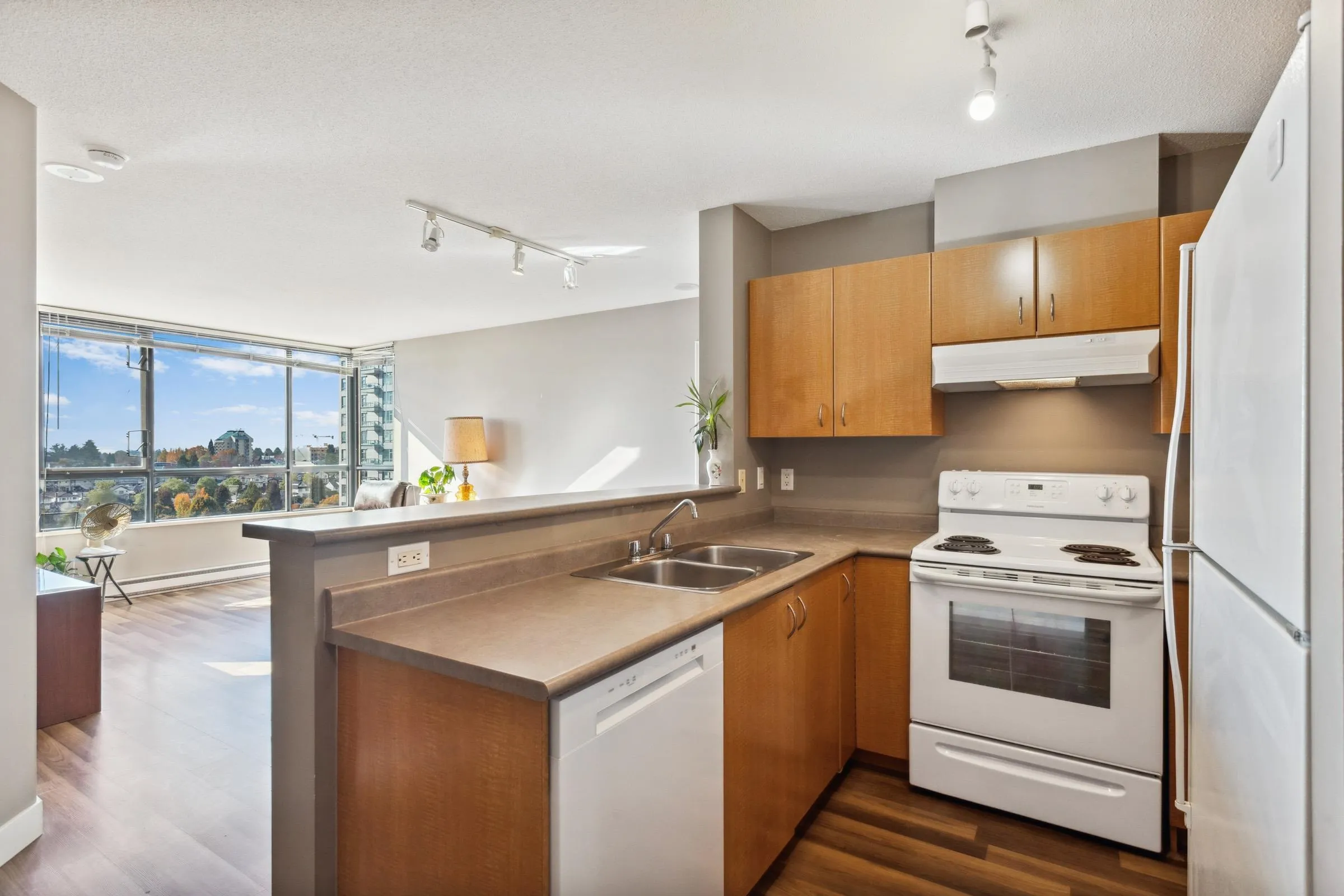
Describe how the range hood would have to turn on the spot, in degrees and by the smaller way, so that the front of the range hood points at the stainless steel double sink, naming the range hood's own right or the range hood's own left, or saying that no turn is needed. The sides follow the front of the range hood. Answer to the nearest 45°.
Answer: approximately 45° to the range hood's own right

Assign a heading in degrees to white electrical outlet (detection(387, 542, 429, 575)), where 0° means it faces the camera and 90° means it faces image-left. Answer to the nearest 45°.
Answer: approximately 315°

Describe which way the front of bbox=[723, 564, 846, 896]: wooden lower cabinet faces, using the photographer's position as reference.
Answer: facing the viewer and to the right of the viewer

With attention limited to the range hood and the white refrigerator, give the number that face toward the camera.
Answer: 1

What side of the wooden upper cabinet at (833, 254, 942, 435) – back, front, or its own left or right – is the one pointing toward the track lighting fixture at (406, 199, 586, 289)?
right

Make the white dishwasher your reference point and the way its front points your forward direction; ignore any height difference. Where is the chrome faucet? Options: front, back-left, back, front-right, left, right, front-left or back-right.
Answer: back-left

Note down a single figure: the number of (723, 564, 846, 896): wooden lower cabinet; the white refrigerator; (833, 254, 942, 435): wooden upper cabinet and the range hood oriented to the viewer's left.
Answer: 1

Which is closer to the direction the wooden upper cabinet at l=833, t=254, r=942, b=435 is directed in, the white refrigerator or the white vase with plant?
the white refrigerator

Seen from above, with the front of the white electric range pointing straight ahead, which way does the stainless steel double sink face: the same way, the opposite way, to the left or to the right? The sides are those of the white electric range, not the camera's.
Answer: to the left

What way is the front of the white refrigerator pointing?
to the viewer's left

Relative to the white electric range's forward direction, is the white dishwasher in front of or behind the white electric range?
in front

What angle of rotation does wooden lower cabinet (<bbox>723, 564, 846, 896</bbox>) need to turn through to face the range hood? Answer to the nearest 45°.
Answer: approximately 90° to its left
